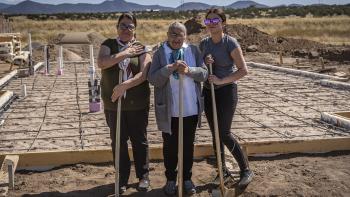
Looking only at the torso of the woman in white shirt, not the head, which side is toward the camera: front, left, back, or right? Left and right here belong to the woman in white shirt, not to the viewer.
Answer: front

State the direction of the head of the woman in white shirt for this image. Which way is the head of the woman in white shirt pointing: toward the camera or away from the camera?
toward the camera

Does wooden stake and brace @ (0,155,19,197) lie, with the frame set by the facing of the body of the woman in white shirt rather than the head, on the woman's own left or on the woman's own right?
on the woman's own right

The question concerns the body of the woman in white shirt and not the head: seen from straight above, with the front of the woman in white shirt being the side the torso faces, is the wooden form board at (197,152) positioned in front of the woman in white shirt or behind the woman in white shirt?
behind
